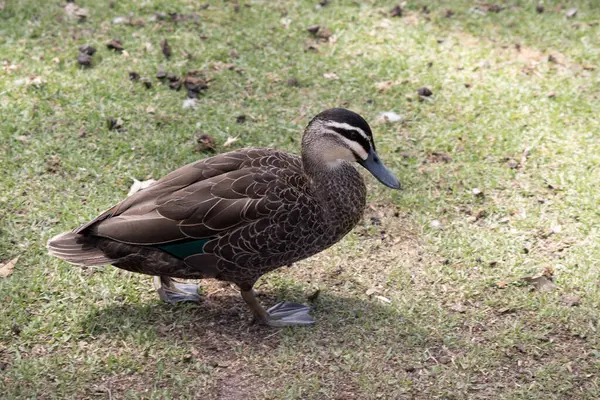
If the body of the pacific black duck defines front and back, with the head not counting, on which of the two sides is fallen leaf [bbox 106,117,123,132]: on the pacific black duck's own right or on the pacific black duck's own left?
on the pacific black duck's own left

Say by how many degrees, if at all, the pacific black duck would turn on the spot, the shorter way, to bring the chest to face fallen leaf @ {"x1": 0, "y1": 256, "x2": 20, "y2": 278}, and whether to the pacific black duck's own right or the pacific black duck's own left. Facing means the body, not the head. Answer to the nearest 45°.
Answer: approximately 180°

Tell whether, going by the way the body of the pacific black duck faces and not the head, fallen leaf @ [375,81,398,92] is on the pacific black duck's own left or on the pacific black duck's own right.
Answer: on the pacific black duck's own left

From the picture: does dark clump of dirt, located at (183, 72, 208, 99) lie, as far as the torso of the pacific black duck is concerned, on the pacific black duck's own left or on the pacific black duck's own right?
on the pacific black duck's own left

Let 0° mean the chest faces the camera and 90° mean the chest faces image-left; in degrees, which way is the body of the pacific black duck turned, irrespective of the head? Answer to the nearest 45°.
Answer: approximately 270°

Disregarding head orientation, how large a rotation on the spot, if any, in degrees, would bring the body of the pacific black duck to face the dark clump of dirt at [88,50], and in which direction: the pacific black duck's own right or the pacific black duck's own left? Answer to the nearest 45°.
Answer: approximately 135° to the pacific black duck's own left

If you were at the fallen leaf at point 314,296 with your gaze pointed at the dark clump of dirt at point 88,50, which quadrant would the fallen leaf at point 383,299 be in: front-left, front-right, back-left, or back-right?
back-right

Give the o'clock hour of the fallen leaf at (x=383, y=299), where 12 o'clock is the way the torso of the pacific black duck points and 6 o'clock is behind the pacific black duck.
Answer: The fallen leaf is roughly at 12 o'clock from the pacific black duck.

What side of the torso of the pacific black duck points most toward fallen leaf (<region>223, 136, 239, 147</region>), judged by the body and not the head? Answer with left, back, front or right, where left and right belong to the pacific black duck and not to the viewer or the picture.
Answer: left
